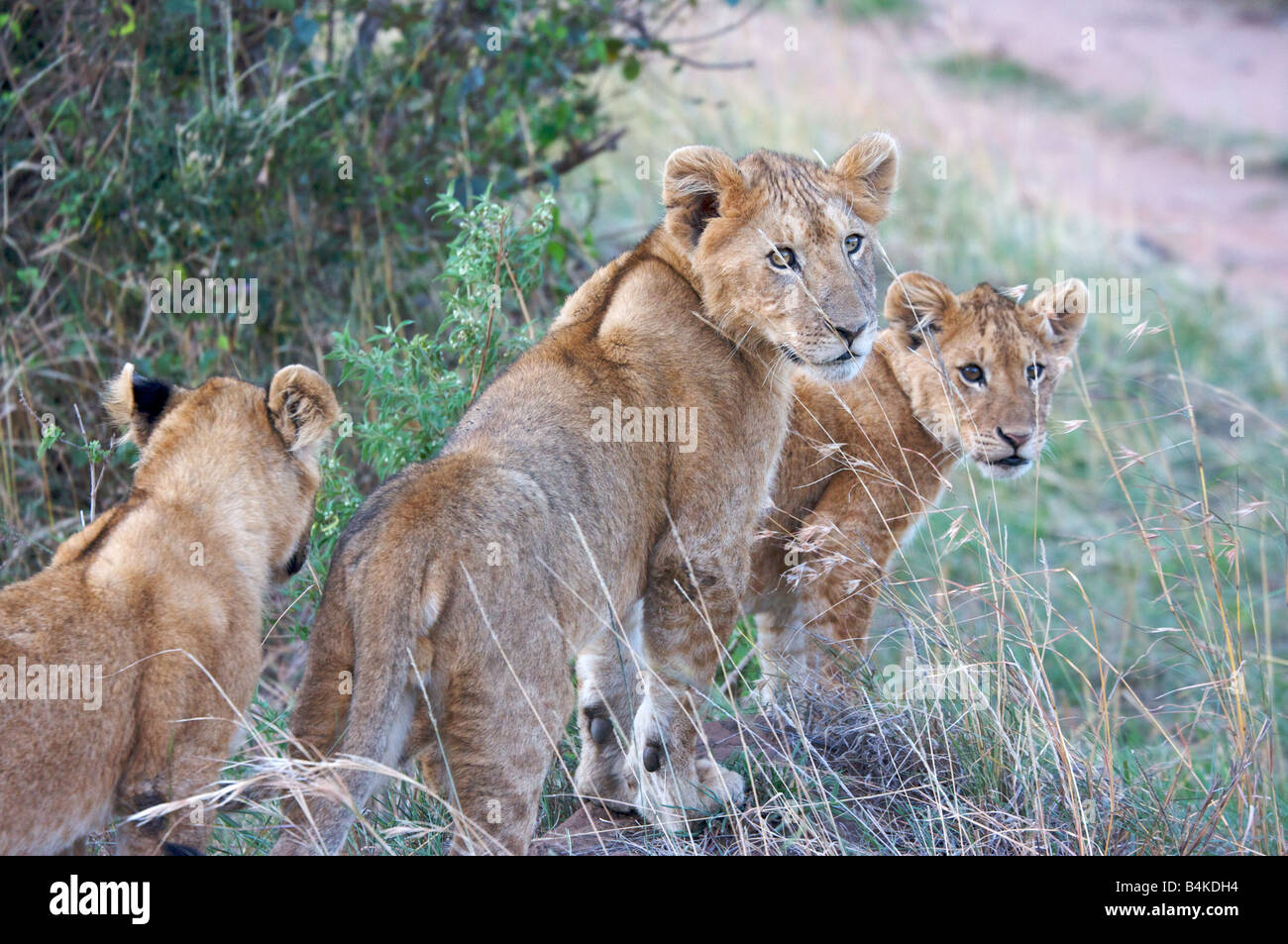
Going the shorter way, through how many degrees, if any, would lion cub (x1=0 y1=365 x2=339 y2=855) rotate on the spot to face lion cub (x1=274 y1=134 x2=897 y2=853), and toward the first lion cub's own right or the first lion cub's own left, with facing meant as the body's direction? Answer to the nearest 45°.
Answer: approximately 45° to the first lion cub's own right

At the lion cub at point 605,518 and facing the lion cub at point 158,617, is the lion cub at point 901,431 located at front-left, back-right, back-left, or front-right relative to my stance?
back-right

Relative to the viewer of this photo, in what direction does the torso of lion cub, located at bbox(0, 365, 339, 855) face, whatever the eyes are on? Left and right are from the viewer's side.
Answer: facing away from the viewer and to the right of the viewer

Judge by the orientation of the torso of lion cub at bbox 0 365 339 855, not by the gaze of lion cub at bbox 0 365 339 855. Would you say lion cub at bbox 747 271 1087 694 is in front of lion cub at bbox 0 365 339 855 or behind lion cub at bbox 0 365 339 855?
in front

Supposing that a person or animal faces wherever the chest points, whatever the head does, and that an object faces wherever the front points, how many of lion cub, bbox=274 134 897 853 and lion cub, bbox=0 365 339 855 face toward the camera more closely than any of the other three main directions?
0

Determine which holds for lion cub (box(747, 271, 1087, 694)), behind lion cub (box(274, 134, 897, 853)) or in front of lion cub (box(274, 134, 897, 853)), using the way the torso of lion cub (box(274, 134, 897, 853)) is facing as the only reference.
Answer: in front

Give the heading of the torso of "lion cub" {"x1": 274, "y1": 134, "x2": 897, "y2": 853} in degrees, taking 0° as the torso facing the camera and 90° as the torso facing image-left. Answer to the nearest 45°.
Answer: approximately 225°
